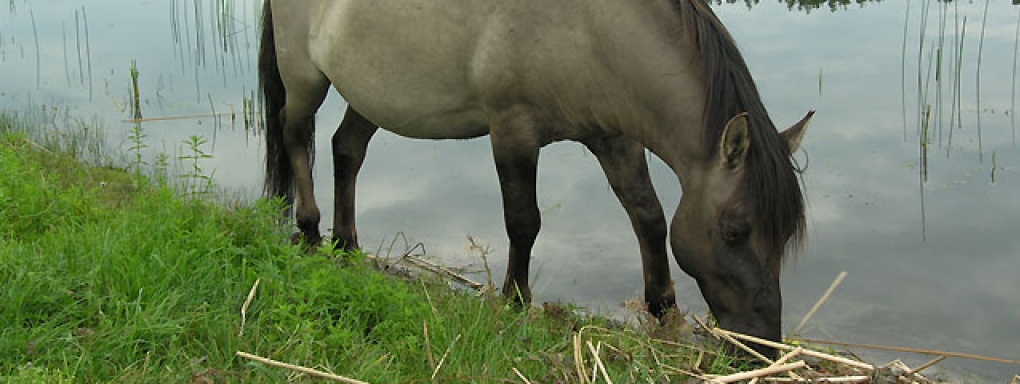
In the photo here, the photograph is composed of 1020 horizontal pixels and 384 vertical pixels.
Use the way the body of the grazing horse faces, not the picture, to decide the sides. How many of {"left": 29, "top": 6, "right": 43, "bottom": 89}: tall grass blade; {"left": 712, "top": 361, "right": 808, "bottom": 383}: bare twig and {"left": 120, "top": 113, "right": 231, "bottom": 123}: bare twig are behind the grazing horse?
2

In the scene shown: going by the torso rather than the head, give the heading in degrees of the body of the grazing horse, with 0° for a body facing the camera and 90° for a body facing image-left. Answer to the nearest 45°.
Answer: approximately 315°

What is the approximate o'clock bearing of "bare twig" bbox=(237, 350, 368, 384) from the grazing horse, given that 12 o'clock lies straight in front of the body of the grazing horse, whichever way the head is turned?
The bare twig is roughly at 3 o'clock from the grazing horse.

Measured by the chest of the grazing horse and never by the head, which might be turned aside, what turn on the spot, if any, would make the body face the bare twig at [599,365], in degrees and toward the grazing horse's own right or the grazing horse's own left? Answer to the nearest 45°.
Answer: approximately 45° to the grazing horse's own right

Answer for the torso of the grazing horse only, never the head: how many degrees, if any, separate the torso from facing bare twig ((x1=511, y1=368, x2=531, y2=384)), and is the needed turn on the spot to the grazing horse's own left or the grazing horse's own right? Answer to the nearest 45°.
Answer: approximately 45° to the grazing horse's own right

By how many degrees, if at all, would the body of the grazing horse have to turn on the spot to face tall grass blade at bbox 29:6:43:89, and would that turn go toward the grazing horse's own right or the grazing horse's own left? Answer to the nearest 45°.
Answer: approximately 180°

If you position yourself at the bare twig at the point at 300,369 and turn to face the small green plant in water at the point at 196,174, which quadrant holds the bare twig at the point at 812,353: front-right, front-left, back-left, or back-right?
back-right

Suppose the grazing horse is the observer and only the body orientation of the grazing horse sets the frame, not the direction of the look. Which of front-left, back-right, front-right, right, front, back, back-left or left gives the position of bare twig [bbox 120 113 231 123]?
back
